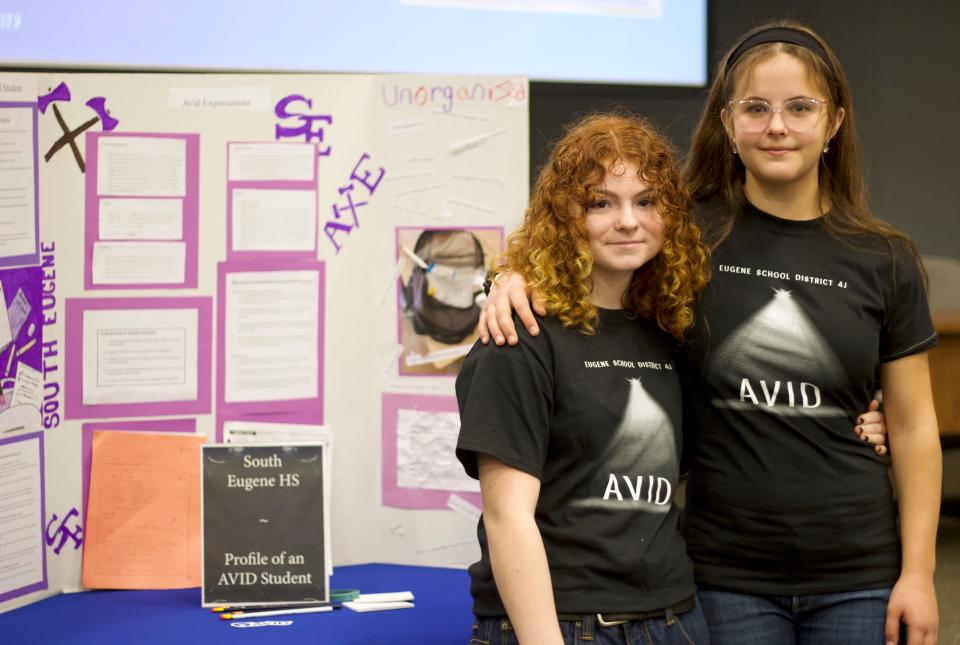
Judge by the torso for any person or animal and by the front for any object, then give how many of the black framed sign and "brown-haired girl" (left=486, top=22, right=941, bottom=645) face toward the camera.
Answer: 2

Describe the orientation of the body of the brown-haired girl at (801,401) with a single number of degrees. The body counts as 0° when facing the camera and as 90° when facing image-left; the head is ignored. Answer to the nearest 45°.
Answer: approximately 0°

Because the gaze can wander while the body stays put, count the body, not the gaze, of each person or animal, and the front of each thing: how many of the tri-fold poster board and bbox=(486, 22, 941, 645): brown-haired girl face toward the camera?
2

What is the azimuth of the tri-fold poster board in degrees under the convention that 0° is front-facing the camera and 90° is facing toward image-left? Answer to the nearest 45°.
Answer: approximately 0°
